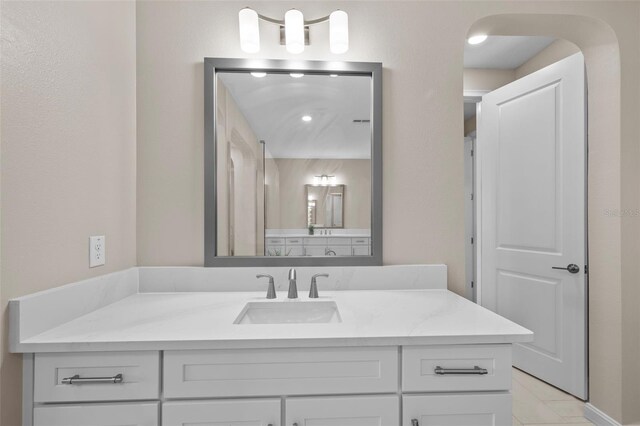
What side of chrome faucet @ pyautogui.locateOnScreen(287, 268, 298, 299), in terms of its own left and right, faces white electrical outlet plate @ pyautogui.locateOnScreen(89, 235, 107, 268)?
right

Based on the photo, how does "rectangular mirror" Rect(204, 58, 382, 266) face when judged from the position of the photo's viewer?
facing the viewer

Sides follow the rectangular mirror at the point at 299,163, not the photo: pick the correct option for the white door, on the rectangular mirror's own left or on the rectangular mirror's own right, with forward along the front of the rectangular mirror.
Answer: on the rectangular mirror's own left

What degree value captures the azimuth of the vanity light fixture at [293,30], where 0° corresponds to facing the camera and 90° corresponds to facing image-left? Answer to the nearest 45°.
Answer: approximately 0°

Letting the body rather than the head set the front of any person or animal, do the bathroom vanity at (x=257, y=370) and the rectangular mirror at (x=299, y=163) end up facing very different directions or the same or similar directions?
same or similar directions

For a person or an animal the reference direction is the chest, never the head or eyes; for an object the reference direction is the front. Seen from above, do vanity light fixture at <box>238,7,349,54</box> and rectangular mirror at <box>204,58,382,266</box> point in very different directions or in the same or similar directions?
same or similar directions

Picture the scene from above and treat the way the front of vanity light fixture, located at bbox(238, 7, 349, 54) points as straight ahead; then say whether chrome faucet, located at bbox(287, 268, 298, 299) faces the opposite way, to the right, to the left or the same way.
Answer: the same way

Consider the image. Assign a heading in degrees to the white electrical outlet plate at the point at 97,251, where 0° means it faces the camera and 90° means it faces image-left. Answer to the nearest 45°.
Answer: approximately 315°

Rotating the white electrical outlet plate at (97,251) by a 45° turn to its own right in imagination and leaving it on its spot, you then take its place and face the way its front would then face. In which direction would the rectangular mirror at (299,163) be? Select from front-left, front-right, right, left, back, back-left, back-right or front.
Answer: left

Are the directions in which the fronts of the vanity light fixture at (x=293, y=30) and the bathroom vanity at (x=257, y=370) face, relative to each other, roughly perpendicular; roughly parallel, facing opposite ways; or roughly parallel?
roughly parallel

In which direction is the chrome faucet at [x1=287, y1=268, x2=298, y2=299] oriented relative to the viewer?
toward the camera

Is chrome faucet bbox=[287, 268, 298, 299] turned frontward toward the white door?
no
